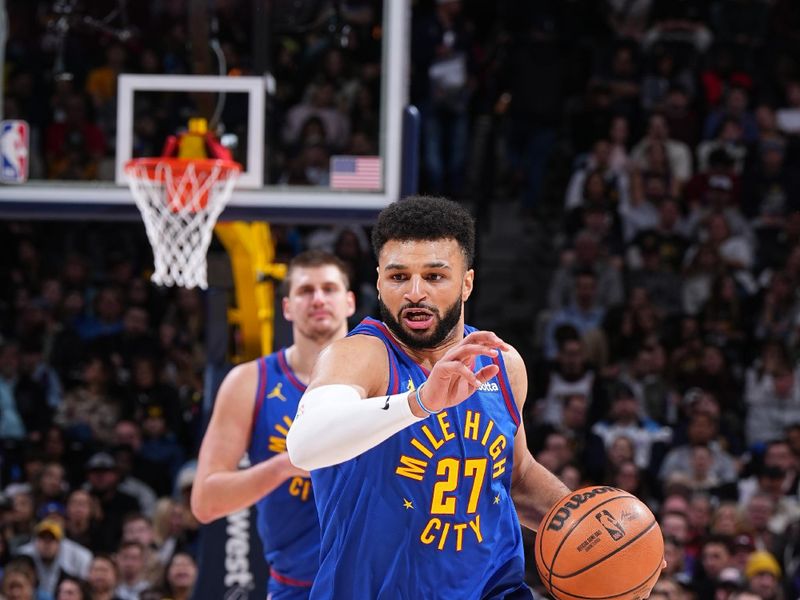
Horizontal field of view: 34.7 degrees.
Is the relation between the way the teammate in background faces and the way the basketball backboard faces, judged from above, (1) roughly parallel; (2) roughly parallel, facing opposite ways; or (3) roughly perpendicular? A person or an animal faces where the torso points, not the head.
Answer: roughly parallel

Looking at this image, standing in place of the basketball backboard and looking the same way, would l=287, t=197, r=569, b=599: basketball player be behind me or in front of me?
in front

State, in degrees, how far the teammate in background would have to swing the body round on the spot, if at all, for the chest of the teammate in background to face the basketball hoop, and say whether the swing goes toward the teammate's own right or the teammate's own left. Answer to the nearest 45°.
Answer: approximately 180°

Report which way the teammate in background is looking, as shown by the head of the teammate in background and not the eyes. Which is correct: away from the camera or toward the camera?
toward the camera

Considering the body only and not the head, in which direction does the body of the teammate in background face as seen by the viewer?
toward the camera

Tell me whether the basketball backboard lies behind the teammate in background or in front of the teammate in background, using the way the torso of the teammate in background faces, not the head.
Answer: behind

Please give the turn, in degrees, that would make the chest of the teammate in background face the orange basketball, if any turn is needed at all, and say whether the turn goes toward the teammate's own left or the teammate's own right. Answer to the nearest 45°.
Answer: approximately 45° to the teammate's own left

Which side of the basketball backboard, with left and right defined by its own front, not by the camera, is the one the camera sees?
front

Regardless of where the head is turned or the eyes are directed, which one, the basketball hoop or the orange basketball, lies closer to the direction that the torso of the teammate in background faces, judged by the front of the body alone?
the orange basketball

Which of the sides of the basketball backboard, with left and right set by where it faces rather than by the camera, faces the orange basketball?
front

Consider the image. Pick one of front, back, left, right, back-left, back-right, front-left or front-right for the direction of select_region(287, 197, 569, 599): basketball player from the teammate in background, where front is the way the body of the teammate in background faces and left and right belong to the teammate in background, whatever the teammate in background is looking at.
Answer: front

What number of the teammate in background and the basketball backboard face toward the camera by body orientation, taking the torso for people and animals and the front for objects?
2

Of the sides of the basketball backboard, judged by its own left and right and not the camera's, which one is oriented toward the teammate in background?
front
